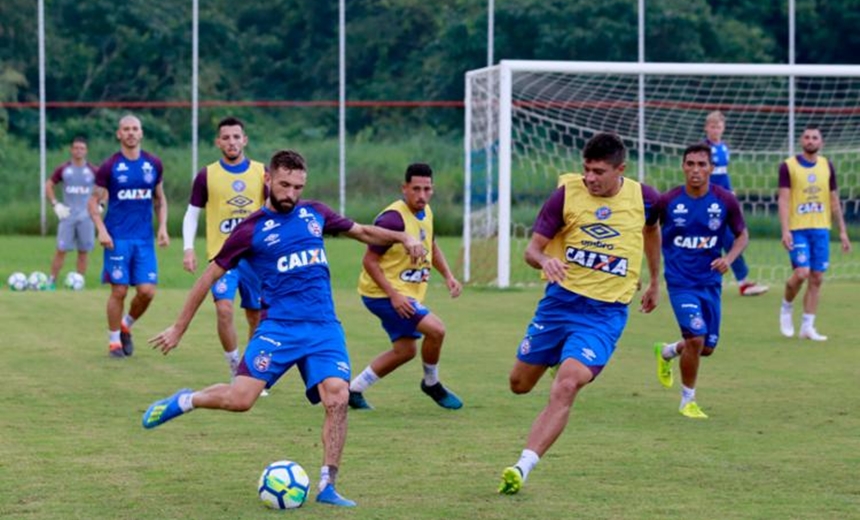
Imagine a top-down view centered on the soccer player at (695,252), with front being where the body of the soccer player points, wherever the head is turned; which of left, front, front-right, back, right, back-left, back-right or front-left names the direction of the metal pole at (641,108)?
back

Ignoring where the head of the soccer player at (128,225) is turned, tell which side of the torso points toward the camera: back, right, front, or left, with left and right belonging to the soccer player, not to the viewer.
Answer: front

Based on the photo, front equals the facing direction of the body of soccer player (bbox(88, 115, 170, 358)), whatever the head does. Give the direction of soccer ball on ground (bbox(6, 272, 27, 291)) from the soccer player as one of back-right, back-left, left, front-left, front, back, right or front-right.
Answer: back

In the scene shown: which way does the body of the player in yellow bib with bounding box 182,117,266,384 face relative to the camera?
toward the camera

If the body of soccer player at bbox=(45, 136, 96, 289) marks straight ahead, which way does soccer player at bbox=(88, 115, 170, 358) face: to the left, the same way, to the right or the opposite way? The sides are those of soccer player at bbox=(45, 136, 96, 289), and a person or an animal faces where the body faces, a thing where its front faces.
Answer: the same way

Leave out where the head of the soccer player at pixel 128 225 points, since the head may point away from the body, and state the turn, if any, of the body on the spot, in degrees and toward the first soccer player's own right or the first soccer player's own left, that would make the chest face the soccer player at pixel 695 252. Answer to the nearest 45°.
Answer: approximately 45° to the first soccer player's own left

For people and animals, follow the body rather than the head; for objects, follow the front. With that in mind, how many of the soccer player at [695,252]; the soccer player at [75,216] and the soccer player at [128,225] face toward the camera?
3

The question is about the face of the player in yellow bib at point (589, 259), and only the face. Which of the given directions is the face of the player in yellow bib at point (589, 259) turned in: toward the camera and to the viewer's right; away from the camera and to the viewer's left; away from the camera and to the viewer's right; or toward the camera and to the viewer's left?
toward the camera and to the viewer's left

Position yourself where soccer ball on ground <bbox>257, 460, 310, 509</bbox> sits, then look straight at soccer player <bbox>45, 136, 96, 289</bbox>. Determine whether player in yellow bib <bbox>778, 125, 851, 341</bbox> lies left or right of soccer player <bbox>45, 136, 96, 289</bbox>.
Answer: right

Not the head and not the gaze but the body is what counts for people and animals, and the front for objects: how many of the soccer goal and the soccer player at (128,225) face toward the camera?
2

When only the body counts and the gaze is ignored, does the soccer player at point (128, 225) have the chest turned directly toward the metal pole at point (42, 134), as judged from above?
no

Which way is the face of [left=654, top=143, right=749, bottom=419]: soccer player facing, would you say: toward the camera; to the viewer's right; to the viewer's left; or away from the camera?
toward the camera

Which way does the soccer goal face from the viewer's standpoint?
toward the camera

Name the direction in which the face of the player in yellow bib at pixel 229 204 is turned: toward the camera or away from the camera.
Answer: toward the camera

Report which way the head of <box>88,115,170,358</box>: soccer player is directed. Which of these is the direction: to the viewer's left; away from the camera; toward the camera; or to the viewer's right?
toward the camera

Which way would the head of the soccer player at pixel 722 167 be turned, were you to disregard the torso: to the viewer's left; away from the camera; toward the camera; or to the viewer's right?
toward the camera
